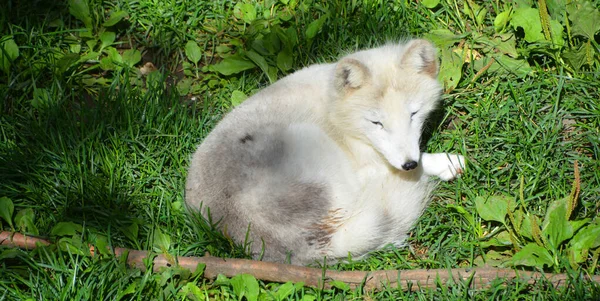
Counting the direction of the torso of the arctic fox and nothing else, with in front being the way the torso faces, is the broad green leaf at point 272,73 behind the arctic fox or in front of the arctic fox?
behind

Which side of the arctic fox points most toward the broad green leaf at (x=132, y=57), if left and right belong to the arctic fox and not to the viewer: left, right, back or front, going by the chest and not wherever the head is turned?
back

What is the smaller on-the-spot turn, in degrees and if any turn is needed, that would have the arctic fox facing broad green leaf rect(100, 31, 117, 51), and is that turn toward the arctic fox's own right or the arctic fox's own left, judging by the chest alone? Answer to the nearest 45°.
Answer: approximately 180°

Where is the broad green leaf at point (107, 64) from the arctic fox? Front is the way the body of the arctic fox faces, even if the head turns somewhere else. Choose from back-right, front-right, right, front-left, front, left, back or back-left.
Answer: back

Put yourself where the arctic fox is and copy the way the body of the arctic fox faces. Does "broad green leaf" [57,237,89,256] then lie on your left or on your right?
on your right

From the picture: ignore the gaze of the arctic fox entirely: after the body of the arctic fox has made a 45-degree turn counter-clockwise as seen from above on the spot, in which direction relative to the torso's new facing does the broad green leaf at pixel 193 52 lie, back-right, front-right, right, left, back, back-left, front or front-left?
back-left

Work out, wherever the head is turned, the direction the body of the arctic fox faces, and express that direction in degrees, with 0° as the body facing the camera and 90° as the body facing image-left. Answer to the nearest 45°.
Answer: approximately 315°

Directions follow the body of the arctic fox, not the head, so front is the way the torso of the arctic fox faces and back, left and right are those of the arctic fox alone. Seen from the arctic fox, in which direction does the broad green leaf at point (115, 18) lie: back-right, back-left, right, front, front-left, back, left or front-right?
back

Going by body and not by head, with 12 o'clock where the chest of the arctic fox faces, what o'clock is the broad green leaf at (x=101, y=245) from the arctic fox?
The broad green leaf is roughly at 4 o'clock from the arctic fox.

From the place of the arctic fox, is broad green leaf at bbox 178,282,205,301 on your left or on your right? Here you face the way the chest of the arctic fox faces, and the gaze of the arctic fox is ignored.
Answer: on your right
